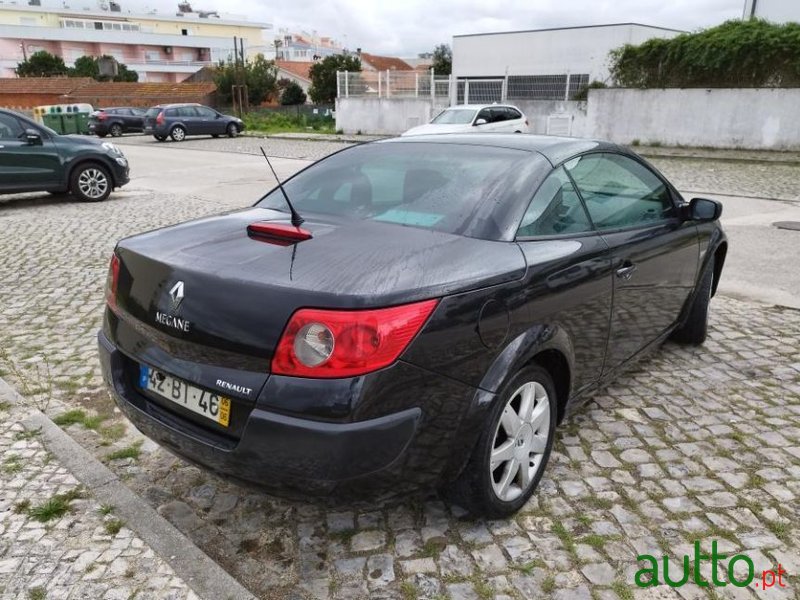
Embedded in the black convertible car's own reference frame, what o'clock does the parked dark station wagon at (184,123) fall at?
The parked dark station wagon is roughly at 10 o'clock from the black convertible car.

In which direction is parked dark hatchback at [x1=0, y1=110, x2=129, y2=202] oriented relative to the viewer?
to the viewer's right

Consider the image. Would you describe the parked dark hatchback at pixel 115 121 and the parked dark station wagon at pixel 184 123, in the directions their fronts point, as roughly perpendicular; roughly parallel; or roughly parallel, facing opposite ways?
roughly parallel

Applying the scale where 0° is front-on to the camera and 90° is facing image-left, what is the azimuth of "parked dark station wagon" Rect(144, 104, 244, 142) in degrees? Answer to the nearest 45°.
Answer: approximately 225°

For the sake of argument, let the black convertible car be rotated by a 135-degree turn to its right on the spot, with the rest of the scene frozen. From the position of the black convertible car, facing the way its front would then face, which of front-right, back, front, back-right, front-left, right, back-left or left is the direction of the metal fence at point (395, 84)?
back

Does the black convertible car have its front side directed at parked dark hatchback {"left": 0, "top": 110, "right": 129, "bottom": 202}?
no

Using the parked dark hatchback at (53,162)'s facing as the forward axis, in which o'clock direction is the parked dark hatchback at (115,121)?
the parked dark hatchback at (115,121) is roughly at 9 o'clock from the parked dark hatchback at (53,162).

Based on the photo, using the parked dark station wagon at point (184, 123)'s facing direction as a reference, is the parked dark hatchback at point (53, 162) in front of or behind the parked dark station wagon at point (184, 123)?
behind

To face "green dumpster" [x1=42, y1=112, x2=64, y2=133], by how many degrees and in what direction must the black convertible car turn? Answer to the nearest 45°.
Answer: approximately 90° to its left

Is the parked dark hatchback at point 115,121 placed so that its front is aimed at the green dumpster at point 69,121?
no

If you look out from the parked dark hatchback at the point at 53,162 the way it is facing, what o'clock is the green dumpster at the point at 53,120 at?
The green dumpster is roughly at 9 o'clock from the parked dark hatchback.

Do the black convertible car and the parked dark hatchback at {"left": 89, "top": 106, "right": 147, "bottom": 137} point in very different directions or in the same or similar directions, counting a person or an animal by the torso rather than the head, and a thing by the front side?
same or similar directions

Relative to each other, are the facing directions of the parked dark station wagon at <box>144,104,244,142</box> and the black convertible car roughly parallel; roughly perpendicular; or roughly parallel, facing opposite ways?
roughly parallel

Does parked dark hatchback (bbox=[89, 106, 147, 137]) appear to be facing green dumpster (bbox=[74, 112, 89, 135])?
no

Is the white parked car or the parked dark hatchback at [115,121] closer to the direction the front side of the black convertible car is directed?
the white parked car

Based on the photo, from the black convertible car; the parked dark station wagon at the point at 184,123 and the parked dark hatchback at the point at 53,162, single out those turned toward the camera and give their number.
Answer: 0
